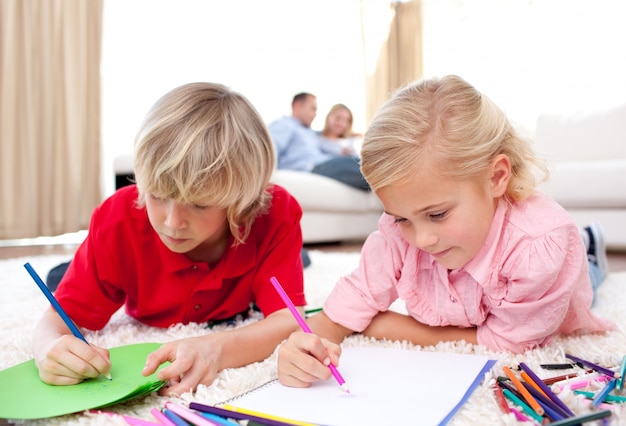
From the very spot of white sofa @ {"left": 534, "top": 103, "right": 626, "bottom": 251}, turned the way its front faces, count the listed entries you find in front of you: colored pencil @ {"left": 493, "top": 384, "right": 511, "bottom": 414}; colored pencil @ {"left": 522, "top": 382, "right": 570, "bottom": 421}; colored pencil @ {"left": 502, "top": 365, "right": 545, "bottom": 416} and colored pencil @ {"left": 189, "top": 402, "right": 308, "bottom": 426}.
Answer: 4

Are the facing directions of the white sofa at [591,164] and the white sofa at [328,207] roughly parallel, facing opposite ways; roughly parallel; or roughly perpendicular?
roughly parallel

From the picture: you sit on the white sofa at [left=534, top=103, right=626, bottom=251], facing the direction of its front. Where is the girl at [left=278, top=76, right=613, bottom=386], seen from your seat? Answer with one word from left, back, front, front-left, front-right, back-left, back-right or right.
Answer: front

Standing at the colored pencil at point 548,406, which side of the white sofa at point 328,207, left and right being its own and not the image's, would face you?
front

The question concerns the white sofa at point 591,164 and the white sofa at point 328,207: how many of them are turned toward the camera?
2

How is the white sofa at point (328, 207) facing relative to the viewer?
toward the camera

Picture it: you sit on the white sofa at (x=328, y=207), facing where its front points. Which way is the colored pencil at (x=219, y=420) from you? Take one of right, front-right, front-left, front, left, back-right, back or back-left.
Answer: front

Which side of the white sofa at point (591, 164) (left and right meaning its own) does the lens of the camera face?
front

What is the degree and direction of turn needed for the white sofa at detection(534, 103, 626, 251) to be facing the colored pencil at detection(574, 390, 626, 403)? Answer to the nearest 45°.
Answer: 0° — it already faces it

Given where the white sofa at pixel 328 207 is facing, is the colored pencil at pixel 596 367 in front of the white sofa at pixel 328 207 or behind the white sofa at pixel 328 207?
in front

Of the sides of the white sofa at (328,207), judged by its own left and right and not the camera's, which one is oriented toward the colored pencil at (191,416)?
front

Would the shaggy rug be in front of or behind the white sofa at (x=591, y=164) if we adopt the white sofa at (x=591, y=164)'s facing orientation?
in front

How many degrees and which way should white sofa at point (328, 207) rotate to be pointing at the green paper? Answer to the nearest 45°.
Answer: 0° — it already faces it

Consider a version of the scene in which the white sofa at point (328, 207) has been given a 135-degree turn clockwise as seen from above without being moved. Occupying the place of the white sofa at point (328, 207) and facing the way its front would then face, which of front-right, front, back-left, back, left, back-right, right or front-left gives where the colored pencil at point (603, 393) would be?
back-left

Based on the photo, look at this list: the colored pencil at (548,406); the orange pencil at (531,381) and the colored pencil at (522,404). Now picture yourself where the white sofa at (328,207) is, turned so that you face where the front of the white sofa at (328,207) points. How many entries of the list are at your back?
0

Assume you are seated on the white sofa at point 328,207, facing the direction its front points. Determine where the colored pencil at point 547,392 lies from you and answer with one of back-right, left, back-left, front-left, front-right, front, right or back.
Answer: front

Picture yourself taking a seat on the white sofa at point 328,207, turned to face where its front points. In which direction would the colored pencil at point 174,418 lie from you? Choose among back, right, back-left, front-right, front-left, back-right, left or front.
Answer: front
